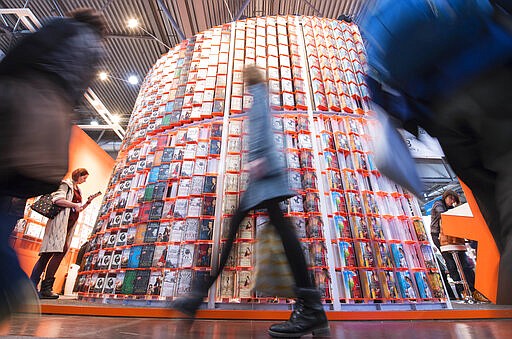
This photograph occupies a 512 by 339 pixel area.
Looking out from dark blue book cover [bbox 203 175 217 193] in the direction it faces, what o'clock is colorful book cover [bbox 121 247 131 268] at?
colorful book cover [bbox 121 247 131 268] is roughly at 4 o'clock from dark blue book cover [bbox 203 175 217 193].

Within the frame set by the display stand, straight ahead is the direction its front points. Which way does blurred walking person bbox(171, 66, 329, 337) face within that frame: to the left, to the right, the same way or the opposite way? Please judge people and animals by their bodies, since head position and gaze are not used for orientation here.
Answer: to the right

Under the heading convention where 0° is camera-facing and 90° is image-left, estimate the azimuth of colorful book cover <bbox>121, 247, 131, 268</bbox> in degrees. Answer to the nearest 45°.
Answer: approximately 0°

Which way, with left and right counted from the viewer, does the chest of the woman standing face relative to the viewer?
facing to the right of the viewer

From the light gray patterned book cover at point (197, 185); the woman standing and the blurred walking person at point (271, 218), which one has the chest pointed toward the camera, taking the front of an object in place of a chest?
the light gray patterned book cover

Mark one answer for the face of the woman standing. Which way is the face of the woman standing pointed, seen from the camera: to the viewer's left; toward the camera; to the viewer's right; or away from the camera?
to the viewer's right

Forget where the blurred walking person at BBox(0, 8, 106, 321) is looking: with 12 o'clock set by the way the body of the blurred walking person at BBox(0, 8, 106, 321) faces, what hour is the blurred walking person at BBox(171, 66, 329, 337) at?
the blurred walking person at BBox(171, 66, 329, 337) is roughly at 12 o'clock from the blurred walking person at BBox(0, 8, 106, 321).

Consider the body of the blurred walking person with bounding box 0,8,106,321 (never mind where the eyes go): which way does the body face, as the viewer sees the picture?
to the viewer's right

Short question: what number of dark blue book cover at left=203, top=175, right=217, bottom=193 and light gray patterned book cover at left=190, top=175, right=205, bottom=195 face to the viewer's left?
0
